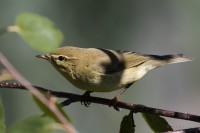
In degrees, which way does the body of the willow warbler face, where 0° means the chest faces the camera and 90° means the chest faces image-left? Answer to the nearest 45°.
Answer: approximately 90°

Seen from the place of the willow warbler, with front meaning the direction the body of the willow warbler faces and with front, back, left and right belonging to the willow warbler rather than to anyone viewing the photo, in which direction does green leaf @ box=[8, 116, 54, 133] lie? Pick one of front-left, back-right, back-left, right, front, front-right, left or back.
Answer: left

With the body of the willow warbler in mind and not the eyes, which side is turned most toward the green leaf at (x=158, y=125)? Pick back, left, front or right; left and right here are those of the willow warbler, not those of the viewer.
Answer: back

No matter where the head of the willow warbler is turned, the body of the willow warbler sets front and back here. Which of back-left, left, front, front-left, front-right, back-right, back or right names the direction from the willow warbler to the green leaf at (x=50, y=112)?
left

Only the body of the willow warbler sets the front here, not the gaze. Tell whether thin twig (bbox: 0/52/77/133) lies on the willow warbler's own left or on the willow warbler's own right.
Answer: on the willow warbler's own left
